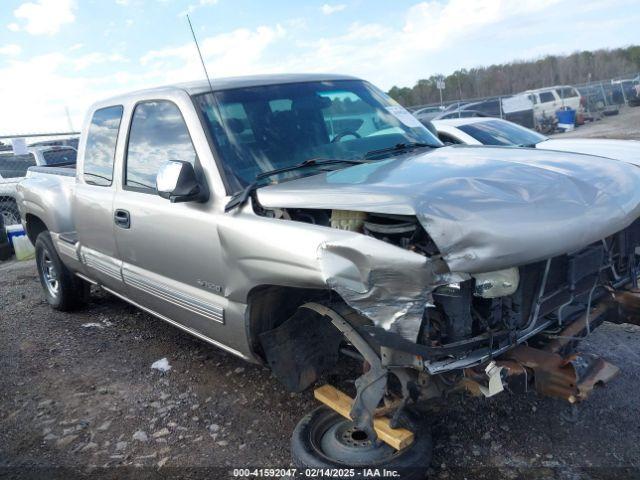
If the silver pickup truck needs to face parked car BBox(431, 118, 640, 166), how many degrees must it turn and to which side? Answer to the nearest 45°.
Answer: approximately 90° to its left

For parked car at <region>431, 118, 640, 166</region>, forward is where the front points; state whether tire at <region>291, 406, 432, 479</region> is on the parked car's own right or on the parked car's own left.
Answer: on the parked car's own right

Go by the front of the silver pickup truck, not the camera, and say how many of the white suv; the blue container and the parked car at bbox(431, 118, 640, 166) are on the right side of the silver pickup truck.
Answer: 0

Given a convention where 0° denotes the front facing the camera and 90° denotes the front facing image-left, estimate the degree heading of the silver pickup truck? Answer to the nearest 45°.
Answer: approximately 315°

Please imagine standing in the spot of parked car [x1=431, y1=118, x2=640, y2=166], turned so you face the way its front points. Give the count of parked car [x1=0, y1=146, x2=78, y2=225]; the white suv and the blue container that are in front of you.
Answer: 0

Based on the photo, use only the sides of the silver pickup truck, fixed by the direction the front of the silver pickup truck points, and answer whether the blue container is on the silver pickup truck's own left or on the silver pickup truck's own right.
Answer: on the silver pickup truck's own left

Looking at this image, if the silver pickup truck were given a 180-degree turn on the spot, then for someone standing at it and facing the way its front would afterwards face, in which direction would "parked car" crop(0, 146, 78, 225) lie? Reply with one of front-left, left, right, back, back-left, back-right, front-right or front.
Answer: front

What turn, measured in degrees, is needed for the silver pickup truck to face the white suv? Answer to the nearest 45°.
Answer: approximately 90° to its left

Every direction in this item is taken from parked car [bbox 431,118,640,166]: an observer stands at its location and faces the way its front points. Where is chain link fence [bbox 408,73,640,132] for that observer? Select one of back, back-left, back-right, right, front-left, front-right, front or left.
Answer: back-left

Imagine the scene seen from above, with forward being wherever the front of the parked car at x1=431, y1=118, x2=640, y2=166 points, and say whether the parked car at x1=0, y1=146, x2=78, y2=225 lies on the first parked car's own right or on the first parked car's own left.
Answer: on the first parked car's own right

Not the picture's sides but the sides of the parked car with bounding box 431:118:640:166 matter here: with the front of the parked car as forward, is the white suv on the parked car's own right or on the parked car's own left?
on the parked car's own left

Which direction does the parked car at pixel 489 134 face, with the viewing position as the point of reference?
facing the viewer and to the right of the viewer

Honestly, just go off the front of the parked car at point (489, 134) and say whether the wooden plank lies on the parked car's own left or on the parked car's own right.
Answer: on the parked car's own right

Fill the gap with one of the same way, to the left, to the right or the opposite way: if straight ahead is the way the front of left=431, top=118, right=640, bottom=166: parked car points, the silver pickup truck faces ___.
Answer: the same way

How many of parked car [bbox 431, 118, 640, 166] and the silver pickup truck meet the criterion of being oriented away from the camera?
0
